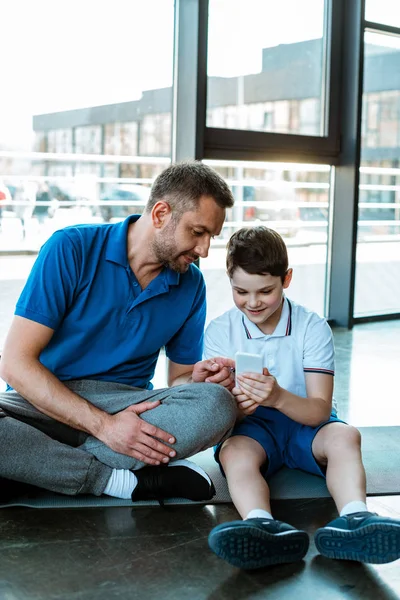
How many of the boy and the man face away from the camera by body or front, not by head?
0

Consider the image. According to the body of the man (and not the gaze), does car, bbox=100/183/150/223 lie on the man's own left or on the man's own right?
on the man's own left

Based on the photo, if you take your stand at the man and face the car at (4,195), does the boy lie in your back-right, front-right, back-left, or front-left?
back-right

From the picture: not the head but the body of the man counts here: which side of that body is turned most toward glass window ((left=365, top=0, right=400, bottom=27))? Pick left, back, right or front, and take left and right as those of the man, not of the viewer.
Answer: left

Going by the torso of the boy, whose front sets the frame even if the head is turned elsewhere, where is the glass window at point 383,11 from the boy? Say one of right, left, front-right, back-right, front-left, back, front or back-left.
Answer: back

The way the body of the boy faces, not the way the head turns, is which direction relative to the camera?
toward the camera

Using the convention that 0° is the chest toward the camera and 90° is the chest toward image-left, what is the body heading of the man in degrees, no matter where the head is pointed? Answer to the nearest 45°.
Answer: approximately 315°

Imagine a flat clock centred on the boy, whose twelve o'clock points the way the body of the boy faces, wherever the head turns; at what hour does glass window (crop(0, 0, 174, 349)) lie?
The glass window is roughly at 5 o'clock from the boy.

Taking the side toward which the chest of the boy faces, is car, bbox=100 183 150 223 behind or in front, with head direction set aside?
behind
